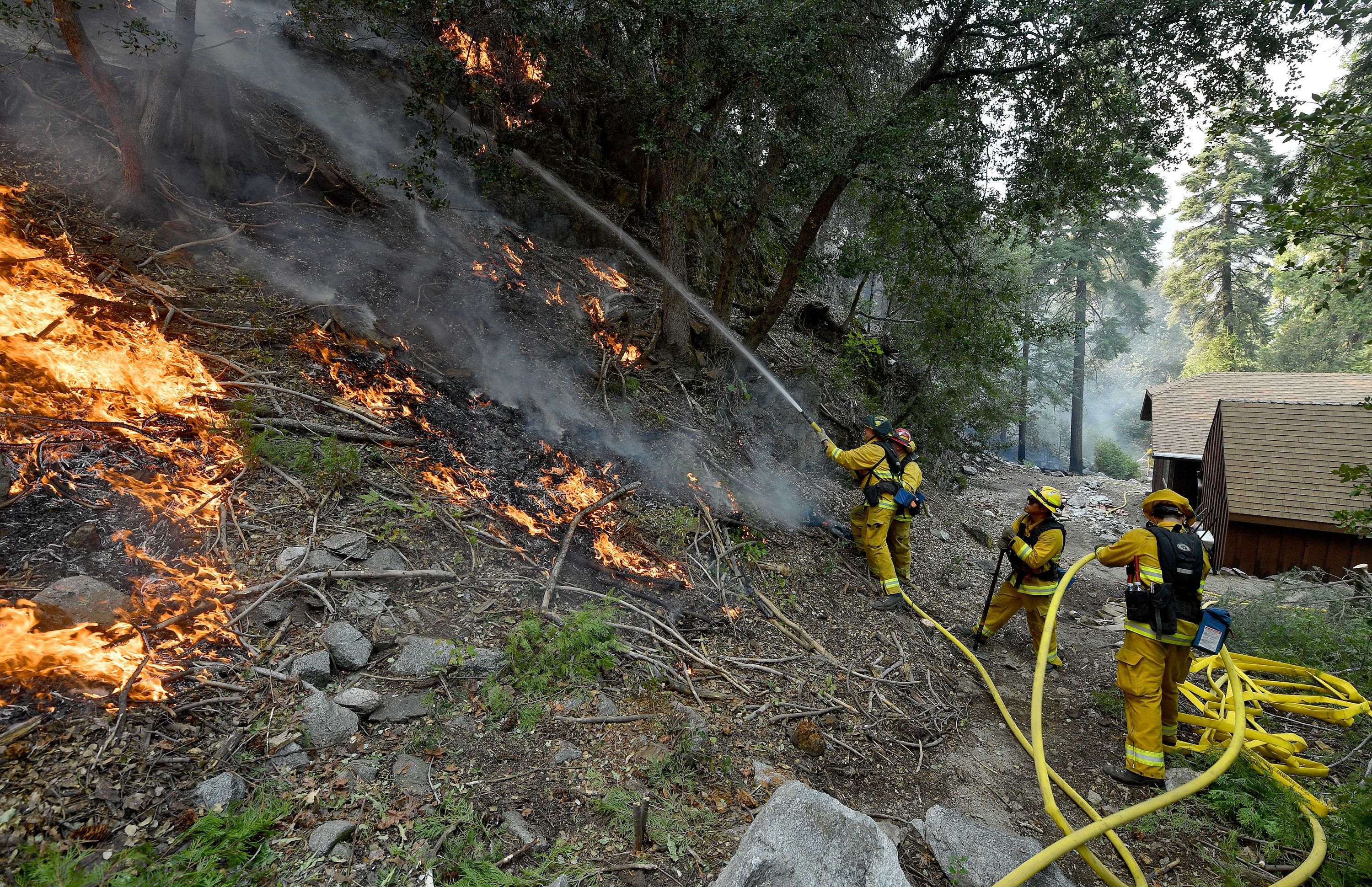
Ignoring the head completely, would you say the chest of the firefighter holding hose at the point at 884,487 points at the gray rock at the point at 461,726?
no

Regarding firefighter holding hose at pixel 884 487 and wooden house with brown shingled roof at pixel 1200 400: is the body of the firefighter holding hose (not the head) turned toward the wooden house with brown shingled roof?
no

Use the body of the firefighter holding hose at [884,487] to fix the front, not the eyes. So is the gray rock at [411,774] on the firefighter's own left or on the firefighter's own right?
on the firefighter's own left

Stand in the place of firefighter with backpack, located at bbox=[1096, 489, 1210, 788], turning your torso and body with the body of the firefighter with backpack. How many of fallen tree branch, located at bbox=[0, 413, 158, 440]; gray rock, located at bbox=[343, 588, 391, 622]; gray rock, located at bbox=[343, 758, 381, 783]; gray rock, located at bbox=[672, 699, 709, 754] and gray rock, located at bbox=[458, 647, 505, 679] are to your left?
5

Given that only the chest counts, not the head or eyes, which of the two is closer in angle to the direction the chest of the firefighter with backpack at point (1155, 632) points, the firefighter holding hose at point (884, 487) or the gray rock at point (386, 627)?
the firefighter holding hose

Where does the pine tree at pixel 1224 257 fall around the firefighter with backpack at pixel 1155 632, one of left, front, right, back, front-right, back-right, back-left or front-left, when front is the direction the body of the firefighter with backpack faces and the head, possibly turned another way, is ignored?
front-right

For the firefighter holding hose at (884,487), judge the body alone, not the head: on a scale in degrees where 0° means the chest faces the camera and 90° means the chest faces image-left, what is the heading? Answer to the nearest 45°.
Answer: approximately 90°

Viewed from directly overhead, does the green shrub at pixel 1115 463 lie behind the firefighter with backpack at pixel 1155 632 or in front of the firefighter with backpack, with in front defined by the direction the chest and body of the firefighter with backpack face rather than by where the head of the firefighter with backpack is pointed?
in front

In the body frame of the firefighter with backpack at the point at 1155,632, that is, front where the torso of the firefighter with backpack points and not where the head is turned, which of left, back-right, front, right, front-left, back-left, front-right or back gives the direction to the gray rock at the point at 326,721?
left

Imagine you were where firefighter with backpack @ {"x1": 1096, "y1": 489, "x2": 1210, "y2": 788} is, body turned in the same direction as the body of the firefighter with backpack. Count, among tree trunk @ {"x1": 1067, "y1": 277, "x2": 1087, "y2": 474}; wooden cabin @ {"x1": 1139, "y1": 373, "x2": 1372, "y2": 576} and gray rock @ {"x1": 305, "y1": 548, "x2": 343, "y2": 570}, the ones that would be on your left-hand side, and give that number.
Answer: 1

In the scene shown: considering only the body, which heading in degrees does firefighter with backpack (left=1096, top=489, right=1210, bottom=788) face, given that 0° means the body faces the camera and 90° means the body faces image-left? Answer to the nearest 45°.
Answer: approximately 135°

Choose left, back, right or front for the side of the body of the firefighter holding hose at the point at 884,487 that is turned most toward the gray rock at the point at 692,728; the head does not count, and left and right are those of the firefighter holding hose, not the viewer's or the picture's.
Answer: left

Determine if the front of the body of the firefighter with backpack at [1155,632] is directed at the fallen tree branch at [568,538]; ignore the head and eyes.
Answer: no

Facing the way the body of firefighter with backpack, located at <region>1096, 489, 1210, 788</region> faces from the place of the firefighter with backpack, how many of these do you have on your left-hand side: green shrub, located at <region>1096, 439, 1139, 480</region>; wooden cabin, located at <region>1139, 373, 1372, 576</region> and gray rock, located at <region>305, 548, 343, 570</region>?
1

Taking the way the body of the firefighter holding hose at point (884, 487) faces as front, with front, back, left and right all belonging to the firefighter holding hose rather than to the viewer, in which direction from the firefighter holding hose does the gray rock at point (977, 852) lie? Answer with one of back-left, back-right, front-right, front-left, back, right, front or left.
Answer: left

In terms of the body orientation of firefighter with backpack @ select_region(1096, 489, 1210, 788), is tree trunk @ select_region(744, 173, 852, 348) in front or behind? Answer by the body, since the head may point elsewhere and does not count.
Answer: in front

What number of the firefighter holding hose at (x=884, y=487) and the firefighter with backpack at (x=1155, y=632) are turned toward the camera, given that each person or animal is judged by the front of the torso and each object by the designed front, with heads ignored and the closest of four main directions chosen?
0

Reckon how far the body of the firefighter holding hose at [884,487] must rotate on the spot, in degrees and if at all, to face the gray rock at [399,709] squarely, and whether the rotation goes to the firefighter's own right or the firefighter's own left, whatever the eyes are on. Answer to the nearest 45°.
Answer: approximately 45° to the firefighter's own left

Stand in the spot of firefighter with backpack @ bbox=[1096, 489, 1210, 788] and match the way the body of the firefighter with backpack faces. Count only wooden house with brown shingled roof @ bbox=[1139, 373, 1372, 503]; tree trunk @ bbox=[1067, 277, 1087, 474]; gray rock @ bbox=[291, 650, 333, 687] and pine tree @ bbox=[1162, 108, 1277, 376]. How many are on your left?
1

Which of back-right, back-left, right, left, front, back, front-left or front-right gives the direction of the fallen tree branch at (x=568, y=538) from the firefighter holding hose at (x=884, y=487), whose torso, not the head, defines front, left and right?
front-left
